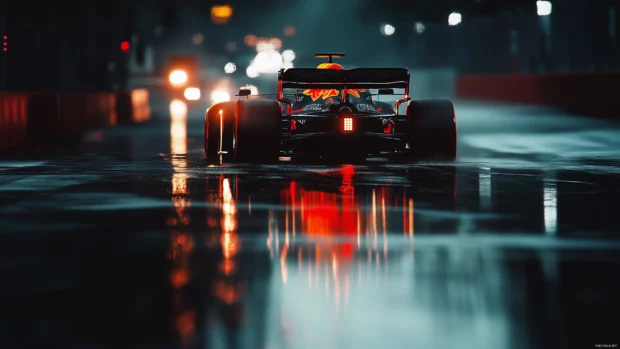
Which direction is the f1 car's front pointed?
away from the camera

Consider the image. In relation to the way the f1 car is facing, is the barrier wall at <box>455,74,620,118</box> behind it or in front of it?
in front
